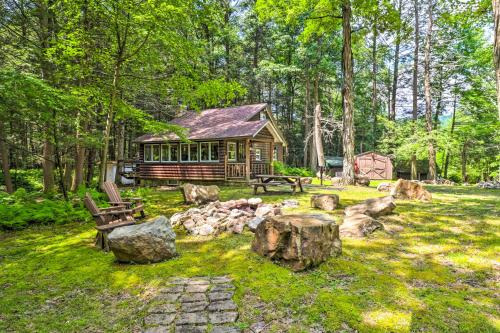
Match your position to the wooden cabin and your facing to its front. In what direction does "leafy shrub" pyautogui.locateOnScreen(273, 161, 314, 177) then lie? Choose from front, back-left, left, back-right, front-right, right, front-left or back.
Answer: left

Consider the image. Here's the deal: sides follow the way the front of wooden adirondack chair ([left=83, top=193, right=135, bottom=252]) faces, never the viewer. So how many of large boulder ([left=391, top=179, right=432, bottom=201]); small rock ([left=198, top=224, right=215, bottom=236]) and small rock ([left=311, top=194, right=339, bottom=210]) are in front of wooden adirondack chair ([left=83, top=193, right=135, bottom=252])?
3

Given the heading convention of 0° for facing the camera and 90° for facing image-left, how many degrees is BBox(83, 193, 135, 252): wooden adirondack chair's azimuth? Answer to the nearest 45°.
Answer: approximately 270°

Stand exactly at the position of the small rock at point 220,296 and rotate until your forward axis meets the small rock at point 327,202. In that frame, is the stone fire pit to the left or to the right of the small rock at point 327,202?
left

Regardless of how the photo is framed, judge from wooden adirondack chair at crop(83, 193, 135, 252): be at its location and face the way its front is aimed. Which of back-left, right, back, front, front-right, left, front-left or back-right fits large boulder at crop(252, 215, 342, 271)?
front-right

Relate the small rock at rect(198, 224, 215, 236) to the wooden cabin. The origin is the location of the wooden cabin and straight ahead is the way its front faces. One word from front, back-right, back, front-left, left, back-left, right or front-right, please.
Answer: front-right

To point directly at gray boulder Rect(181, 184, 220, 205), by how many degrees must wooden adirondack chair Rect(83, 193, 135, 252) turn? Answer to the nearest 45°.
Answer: approximately 45° to its left

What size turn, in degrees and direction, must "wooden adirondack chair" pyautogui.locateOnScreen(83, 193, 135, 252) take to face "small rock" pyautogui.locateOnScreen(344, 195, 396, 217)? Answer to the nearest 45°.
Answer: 0° — it already faces it

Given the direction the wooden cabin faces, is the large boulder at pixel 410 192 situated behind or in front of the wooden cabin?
in front

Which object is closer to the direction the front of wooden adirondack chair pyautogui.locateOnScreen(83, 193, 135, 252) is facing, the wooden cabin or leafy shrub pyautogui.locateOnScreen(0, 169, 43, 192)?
the wooden cabin

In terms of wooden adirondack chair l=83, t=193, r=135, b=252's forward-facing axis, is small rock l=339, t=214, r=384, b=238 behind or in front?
in front

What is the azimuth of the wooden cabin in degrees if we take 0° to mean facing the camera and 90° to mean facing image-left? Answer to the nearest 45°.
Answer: approximately 315°
